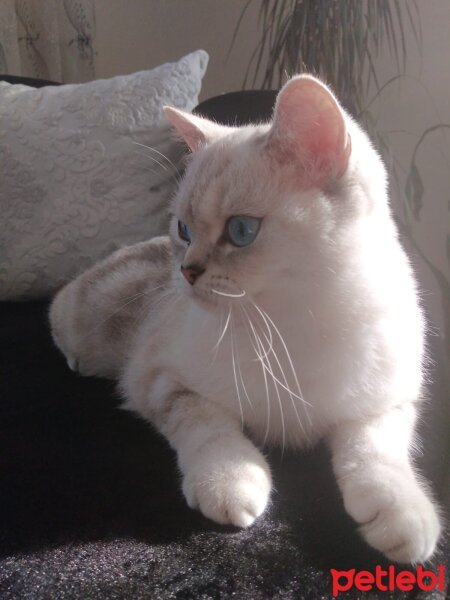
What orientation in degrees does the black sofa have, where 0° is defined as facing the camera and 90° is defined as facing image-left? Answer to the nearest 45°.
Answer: approximately 0°
